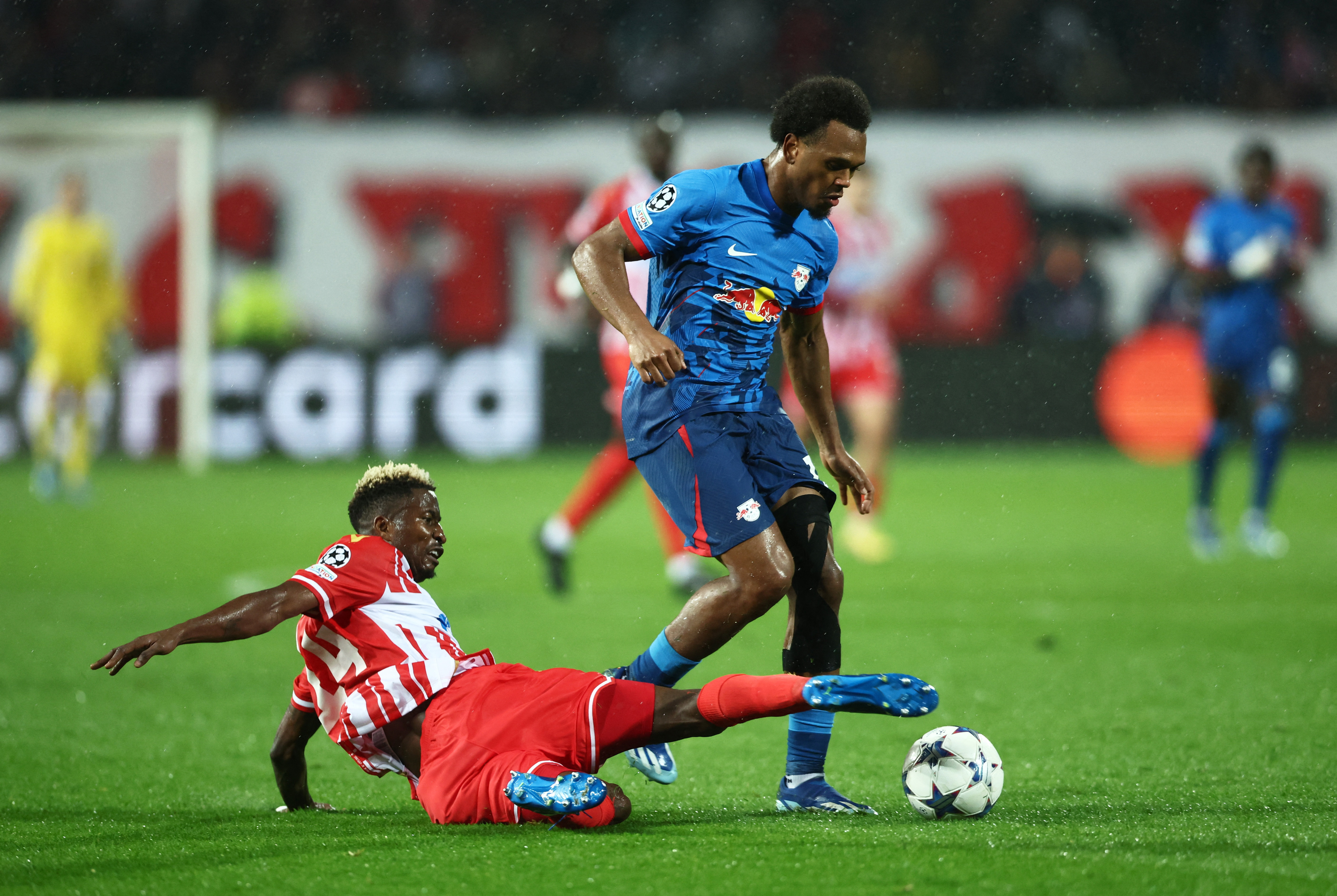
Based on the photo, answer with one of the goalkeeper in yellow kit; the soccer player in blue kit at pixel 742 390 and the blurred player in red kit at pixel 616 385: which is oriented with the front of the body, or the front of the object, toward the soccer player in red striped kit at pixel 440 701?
the goalkeeper in yellow kit

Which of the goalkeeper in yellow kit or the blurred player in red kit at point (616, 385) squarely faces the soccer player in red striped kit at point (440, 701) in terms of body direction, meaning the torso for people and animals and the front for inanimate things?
the goalkeeper in yellow kit

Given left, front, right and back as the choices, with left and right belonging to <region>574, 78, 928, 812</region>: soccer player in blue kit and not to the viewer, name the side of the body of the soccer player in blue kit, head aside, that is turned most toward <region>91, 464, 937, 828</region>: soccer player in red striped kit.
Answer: right

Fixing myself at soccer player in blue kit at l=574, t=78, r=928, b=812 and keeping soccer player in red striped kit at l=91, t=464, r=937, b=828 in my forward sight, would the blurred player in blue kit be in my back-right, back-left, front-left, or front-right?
back-right

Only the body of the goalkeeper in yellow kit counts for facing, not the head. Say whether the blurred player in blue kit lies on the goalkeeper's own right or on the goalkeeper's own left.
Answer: on the goalkeeper's own left

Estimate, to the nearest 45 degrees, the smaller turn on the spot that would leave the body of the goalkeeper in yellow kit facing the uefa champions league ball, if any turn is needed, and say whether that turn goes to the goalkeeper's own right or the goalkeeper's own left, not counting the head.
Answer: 0° — they already face it

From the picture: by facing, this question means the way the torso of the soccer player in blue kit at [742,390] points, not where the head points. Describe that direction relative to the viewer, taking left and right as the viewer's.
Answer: facing the viewer and to the right of the viewer

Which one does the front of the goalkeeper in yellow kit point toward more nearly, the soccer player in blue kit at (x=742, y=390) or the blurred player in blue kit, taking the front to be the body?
the soccer player in blue kit

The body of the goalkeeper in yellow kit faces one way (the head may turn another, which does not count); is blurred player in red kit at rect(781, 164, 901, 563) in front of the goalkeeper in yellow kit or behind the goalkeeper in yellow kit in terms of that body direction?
in front

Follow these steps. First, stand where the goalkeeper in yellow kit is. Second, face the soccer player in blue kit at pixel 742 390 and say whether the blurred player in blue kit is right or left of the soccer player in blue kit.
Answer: left

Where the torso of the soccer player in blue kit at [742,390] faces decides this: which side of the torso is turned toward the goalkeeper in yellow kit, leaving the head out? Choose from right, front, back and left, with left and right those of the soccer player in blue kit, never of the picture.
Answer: back

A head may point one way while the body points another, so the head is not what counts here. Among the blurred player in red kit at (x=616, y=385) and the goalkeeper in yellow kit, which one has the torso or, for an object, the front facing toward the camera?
the goalkeeper in yellow kit

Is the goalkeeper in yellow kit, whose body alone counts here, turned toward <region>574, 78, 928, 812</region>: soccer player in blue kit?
yes

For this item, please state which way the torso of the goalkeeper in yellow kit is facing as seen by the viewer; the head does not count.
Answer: toward the camera
